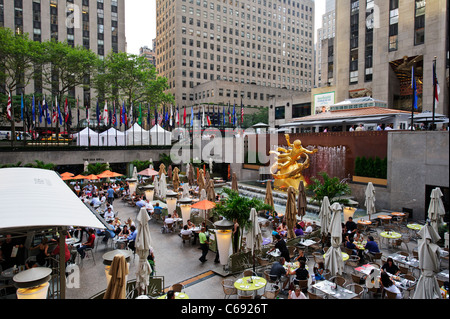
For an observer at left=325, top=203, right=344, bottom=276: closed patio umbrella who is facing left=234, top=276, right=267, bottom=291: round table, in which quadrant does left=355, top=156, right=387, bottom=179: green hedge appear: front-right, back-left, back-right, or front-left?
back-right

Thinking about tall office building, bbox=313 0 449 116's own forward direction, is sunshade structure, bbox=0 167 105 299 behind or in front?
in front

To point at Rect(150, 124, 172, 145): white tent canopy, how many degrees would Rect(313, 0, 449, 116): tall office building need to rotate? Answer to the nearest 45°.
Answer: approximately 45° to its right

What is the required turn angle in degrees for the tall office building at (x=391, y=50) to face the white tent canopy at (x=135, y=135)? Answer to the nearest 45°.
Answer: approximately 45° to its right

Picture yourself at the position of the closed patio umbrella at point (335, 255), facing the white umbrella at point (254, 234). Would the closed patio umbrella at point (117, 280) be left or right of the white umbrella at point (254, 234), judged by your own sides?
left

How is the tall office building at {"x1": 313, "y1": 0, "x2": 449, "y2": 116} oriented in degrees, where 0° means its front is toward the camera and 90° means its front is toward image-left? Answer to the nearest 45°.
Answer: approximately 45°

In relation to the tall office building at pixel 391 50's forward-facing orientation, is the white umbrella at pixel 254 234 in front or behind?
in front

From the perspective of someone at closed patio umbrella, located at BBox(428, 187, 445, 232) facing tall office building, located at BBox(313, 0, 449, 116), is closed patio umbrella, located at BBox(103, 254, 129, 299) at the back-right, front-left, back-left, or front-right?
back-left

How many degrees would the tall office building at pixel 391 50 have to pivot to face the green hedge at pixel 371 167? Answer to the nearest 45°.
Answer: approximately 45° to its left
